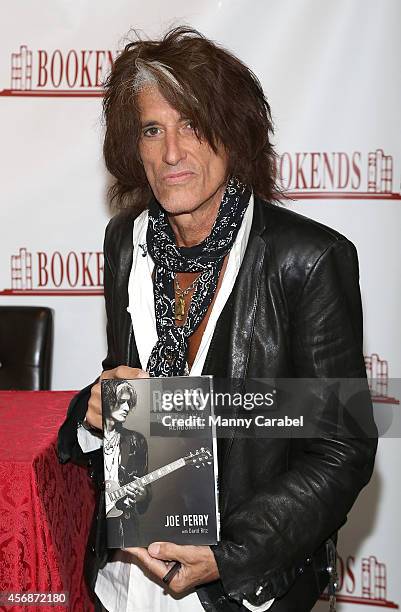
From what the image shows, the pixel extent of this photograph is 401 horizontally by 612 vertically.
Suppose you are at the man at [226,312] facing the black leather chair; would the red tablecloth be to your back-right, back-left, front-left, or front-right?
front-left

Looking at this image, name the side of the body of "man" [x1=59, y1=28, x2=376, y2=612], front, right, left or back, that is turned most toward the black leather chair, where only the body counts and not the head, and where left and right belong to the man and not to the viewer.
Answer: right

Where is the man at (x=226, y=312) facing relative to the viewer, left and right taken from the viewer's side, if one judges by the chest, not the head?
facing the viewer and to the left of the viewer

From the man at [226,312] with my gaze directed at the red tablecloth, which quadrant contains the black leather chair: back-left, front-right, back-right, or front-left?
front-right
